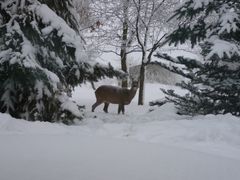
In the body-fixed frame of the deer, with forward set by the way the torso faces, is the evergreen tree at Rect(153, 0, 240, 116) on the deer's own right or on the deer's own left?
on the deer's own right

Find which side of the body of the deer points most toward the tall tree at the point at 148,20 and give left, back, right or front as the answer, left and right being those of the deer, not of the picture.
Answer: left

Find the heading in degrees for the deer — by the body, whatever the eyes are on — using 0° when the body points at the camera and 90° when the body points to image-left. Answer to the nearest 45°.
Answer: approximately 270°
